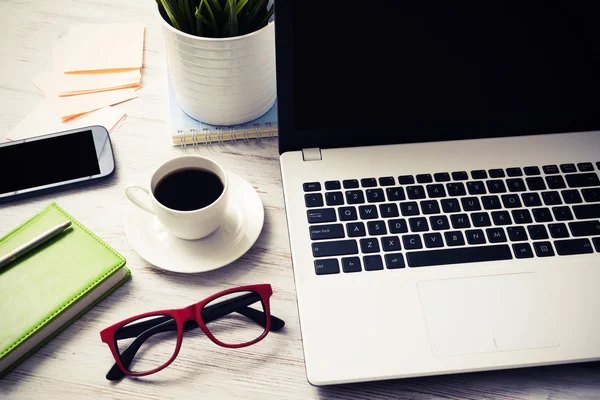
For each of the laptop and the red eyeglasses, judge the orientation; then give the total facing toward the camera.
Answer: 2

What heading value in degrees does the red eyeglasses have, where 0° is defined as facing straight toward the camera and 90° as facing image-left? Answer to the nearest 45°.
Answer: approximately 0°
